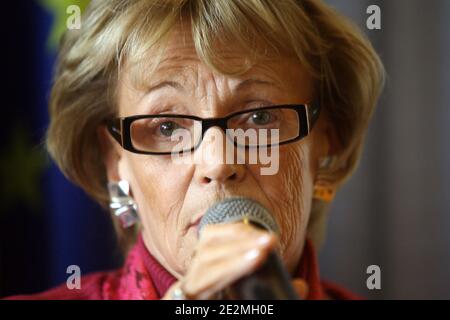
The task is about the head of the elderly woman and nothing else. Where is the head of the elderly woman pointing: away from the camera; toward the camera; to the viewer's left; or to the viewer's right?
toward the camera

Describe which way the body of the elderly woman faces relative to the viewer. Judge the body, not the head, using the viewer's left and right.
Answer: facing the viewer
